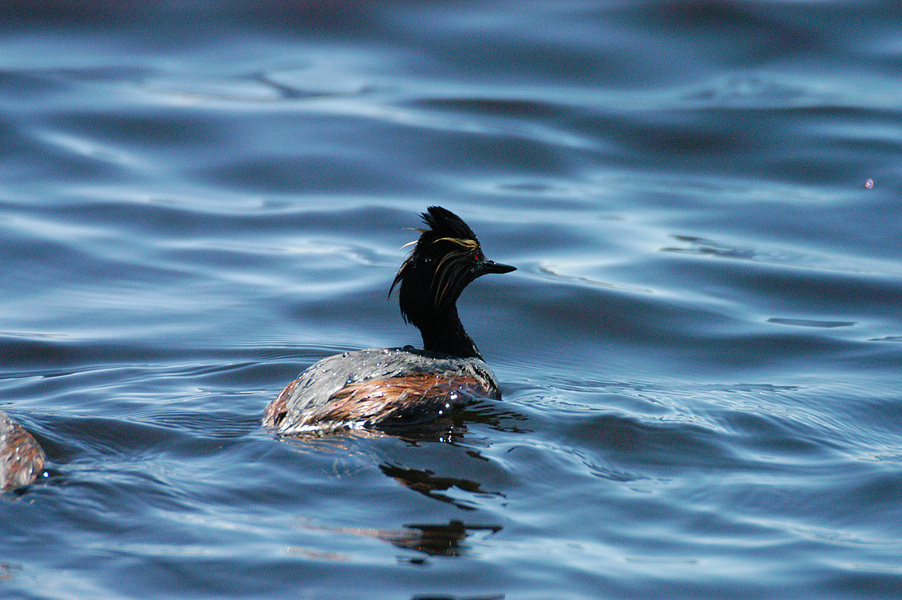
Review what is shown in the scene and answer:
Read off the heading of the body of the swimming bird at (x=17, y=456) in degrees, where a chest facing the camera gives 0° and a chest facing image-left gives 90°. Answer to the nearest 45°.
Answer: approximately 90°

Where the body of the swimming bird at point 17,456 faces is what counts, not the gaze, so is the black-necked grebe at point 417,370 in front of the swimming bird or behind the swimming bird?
behind
